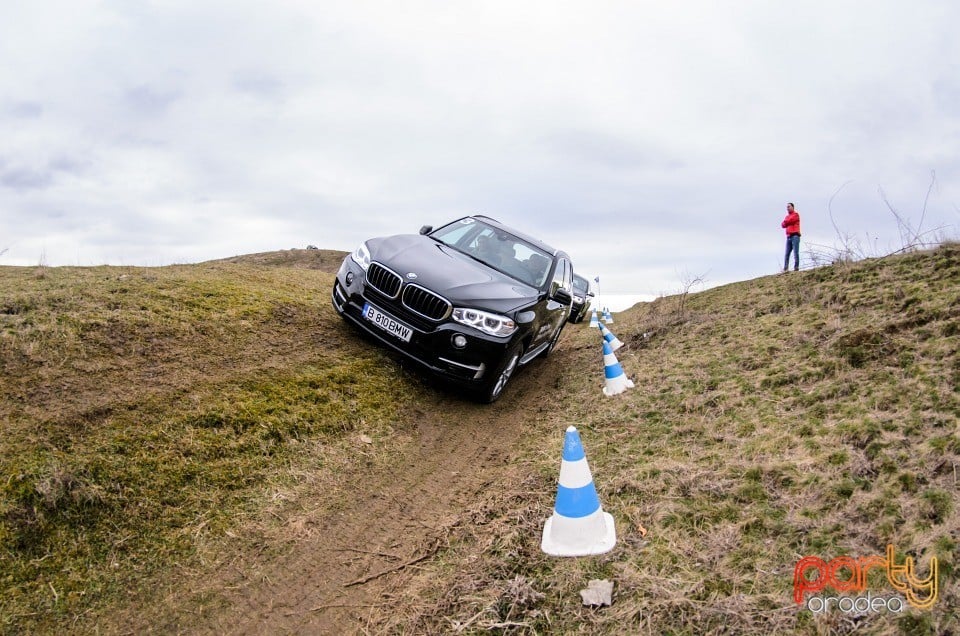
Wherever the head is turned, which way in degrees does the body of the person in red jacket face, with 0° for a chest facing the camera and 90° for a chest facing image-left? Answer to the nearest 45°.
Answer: approximately 45°

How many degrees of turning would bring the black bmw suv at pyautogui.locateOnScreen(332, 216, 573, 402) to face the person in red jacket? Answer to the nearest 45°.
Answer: approximately 180°

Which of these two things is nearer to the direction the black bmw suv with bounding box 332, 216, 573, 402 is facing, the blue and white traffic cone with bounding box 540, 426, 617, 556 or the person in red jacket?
the blue and white traffic cone

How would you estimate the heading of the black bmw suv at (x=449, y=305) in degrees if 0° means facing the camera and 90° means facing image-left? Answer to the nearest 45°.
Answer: approximately 45°

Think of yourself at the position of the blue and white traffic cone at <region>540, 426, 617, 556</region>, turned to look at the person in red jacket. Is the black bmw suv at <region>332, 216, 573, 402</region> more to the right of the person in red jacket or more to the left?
left

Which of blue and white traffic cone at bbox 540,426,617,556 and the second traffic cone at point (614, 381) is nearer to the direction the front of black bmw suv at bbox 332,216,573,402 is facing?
the blue and white traffic cone

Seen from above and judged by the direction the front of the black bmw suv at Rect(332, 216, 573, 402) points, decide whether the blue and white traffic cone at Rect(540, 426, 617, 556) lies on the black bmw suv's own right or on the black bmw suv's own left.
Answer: on the black bmw suv's own left
